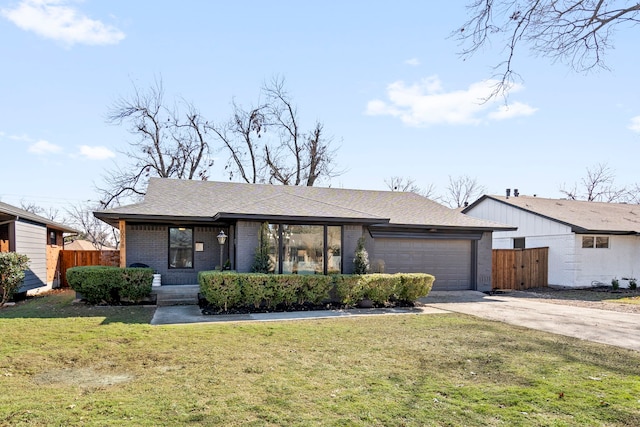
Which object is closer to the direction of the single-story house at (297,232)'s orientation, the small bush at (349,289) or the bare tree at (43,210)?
the small bush

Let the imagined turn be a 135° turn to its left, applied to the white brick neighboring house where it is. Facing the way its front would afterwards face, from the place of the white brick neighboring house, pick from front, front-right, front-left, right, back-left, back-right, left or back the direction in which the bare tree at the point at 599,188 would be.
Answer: left

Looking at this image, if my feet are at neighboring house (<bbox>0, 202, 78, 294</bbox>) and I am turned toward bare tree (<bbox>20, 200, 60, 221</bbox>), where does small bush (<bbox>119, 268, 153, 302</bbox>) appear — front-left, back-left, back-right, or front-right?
back-right

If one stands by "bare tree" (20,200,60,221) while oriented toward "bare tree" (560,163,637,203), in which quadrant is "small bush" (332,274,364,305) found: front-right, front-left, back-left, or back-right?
front-right

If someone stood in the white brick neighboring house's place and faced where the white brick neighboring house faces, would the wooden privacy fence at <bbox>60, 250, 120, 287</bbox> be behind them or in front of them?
in front

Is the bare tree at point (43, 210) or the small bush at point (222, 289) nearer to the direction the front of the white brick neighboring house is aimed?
the small bush

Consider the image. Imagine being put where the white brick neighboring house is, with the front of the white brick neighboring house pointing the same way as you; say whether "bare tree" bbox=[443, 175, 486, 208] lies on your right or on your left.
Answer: on your right

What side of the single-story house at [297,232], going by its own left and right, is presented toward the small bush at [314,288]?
front

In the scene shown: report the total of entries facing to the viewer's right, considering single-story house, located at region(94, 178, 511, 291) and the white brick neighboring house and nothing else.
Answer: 0

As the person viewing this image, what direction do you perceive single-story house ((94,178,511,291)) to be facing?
facing the viewer

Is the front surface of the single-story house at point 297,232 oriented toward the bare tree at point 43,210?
no

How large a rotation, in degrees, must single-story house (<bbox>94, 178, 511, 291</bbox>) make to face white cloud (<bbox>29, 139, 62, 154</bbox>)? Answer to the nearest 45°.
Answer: approximately 135° to its right
